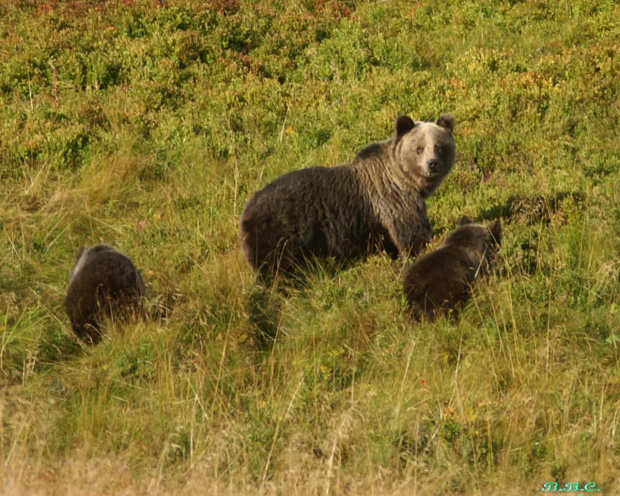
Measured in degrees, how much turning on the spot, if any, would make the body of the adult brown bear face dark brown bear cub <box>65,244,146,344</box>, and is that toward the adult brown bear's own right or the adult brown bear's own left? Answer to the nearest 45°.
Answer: approximately 135° to the adult brown bear's own right

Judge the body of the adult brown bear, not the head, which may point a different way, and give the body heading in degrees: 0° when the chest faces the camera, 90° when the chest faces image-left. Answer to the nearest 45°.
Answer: approximately 270°
